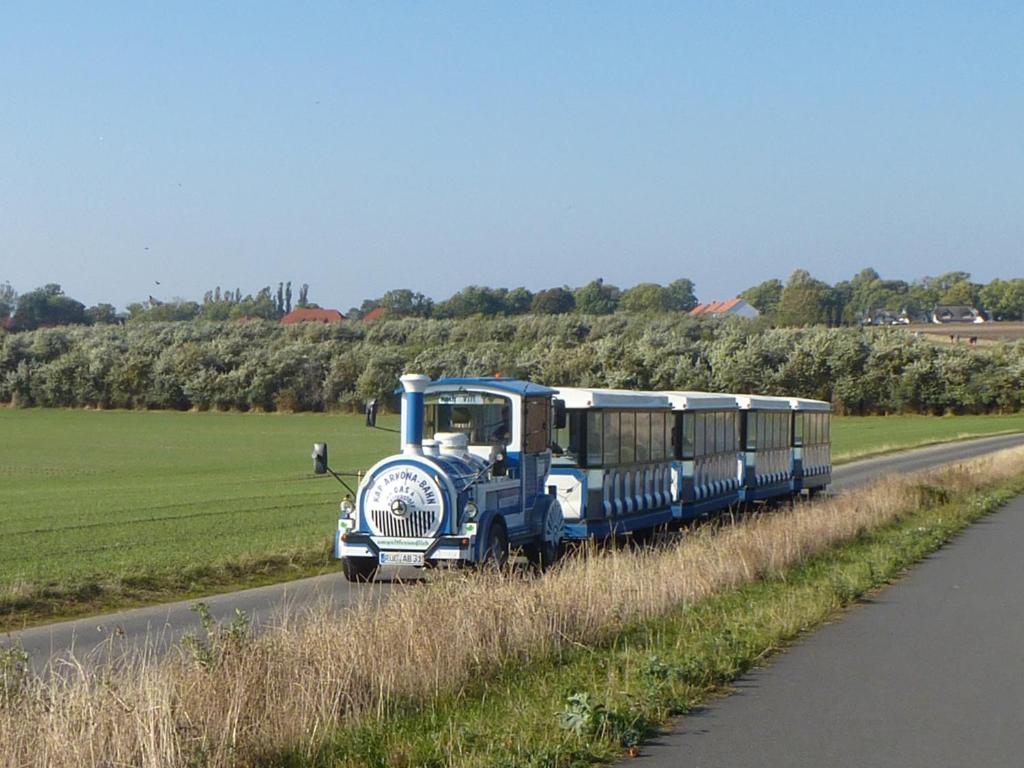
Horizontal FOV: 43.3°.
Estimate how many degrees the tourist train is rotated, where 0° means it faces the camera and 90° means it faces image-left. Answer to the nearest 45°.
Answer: approximately 45°
